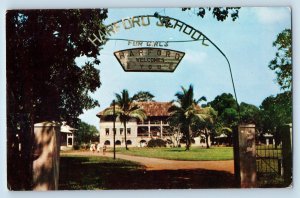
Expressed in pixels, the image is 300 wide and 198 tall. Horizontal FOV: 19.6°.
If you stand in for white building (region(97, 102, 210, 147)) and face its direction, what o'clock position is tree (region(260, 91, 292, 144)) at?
The tree is roughly at 9 o'clock from the white building.

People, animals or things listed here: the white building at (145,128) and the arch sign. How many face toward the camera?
2

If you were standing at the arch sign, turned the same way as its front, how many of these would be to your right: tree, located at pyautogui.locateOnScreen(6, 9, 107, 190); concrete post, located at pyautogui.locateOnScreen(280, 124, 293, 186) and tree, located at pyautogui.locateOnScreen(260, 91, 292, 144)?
1

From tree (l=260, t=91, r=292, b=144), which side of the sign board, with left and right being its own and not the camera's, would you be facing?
left

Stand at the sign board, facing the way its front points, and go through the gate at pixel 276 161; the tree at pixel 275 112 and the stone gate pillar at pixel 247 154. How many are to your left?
3

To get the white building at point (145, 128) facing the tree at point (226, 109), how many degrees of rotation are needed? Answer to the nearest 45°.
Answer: approximately 90° to its left

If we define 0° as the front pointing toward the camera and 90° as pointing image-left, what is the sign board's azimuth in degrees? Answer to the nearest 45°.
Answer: approximately 0°
